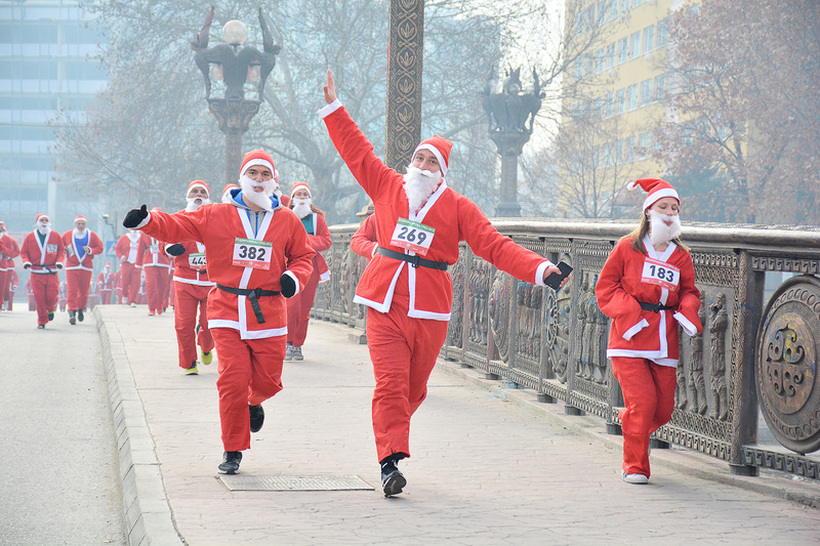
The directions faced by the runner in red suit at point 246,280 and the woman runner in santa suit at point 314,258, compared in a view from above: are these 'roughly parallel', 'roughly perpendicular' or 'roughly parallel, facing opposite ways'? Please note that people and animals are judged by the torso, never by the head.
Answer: roughly parallel

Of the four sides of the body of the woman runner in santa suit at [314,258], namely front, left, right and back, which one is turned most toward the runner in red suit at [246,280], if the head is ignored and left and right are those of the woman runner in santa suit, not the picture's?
front

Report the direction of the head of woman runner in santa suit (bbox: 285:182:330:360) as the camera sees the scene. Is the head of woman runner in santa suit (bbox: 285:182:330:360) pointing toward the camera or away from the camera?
toward the camera

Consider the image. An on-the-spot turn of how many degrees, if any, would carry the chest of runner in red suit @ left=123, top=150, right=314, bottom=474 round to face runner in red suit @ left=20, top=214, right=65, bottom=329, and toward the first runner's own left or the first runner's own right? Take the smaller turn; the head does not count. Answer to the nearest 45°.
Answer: approximately 180°

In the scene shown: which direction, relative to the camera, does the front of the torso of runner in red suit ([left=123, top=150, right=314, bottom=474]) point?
toward the camera

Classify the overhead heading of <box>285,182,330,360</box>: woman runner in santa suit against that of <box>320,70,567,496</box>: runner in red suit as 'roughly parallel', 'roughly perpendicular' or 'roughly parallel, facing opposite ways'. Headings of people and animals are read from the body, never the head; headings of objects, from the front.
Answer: roughly parallel

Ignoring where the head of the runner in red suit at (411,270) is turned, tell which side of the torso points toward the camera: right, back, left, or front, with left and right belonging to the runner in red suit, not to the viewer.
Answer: front

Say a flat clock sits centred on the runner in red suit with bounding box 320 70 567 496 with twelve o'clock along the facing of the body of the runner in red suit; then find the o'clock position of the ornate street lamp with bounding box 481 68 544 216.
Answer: The ornate street lamp is roughly at 6 o'clock from the runner in red suit.

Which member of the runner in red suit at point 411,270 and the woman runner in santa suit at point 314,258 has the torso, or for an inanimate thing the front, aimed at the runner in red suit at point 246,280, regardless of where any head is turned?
the woman runner in santa suit

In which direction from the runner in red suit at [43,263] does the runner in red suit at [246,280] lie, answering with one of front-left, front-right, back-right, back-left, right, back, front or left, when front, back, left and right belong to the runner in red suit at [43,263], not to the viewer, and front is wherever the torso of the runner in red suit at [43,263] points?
front

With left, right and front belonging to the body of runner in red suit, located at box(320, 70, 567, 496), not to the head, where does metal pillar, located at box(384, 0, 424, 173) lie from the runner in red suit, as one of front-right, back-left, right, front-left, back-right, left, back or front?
back

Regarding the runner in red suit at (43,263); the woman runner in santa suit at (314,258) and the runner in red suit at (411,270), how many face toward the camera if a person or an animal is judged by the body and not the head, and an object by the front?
3

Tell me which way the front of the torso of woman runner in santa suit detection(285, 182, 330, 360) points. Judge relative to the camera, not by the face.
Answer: toward the camera
